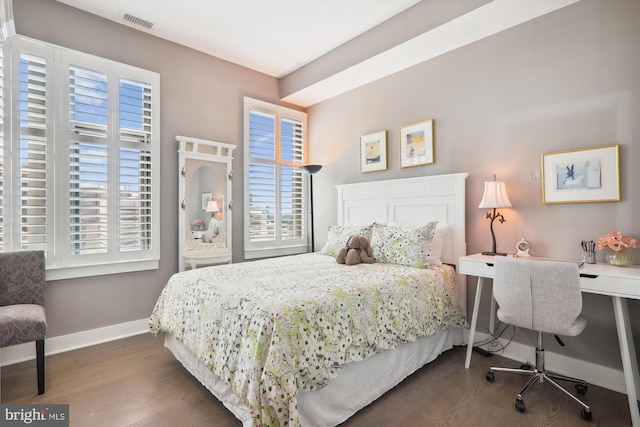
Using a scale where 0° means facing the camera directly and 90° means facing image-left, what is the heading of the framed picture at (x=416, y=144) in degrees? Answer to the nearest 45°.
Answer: approximately 45°

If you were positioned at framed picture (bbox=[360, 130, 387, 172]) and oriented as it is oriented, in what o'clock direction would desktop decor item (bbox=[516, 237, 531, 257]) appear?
The desktop decor item is roughly at 9 o'clock from the framed picture.

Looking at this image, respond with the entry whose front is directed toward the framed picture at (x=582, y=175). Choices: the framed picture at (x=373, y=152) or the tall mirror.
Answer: the tall mirror

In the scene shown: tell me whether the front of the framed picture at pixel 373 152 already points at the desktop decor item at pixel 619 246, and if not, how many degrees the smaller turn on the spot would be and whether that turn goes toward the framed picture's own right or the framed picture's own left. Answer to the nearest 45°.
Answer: approximately 90° to the framed picture's own left

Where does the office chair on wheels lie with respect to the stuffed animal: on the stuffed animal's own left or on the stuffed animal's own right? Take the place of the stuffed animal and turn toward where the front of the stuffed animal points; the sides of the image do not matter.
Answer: on the stuffed animal's own left

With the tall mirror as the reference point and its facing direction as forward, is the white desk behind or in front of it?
in front

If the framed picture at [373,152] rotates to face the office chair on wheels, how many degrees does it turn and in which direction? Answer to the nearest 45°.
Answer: approximately 90° to its left

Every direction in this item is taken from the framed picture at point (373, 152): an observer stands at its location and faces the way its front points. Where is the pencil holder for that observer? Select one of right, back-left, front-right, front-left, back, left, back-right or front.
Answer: left

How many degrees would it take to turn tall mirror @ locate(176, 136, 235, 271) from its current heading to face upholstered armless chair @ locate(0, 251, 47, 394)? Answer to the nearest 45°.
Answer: approximately 90° to its right

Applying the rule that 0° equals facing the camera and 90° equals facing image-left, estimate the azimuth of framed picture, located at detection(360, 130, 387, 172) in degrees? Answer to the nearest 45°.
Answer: approximately 45°
